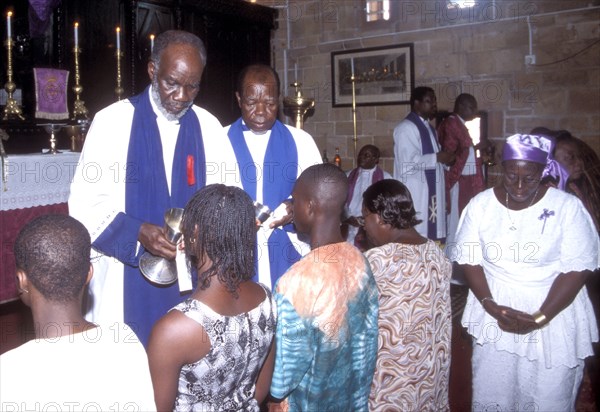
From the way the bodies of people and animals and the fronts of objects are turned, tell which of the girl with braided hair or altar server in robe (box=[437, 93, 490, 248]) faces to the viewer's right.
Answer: the altar server in robe

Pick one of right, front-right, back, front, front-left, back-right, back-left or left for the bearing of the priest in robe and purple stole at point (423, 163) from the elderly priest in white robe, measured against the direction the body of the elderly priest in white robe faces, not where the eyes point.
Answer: left

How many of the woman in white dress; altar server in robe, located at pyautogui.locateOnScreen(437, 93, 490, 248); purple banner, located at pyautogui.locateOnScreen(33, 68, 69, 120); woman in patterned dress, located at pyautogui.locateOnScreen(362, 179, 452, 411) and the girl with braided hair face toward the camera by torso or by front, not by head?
2

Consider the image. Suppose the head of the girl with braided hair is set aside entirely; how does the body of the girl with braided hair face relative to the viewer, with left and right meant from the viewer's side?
facing away from the viewer and to the left of the viewer

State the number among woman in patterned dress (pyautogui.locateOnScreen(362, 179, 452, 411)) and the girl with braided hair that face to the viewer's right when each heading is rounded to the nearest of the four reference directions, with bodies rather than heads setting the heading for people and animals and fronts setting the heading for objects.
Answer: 0

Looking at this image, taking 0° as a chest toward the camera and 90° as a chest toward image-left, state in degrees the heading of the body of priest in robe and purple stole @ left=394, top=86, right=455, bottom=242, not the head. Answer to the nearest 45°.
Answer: approximately 315°

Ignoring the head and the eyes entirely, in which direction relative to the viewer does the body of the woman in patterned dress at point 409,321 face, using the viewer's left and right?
facing away from the viewer and to the left of the viewer

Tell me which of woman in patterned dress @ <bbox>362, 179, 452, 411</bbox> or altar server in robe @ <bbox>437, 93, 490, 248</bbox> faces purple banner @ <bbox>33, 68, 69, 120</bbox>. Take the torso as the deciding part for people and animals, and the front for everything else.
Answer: the woman in patterned dress

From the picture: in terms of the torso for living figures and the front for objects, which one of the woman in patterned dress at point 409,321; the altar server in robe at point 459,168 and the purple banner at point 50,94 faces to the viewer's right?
the altar server in robe

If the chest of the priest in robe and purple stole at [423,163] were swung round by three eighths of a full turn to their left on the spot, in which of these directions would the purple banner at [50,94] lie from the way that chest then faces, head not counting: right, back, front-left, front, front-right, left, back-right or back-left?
back-left

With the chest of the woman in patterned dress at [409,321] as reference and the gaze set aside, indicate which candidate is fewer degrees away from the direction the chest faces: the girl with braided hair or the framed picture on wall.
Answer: the framed picture on wall

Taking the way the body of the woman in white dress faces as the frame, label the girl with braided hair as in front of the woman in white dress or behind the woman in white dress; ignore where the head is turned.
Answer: in front
